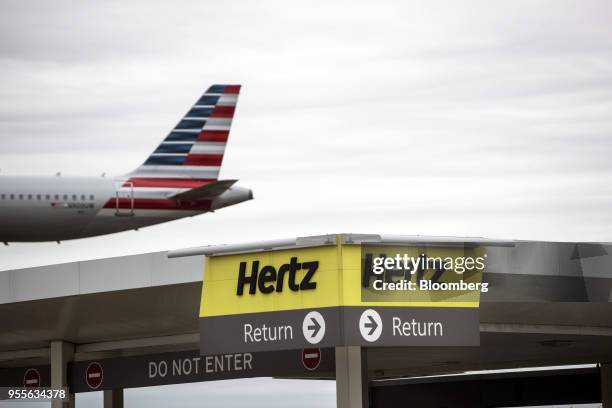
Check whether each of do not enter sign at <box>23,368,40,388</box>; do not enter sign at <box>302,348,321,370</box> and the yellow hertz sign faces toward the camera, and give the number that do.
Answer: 3

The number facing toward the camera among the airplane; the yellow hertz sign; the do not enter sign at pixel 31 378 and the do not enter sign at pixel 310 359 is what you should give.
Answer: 3

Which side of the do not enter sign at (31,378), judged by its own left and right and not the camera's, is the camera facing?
front

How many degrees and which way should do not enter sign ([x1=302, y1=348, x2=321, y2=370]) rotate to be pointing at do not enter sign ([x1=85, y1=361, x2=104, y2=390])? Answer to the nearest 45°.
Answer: approximately 135° to its right

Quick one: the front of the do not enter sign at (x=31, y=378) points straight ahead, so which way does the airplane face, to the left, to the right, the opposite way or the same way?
to the right

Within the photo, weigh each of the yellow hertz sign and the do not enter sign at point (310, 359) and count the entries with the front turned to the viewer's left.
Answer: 0

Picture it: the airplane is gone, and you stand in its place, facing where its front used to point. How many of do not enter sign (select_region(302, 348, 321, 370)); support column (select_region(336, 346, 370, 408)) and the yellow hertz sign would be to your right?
0

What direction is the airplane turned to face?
to the viewer's left

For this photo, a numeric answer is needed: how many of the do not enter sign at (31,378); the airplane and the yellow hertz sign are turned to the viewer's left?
1

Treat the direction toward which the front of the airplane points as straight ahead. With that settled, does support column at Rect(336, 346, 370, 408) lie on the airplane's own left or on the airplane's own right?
on the airplane's own left

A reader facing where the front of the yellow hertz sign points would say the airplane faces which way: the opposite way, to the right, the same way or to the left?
to the right
